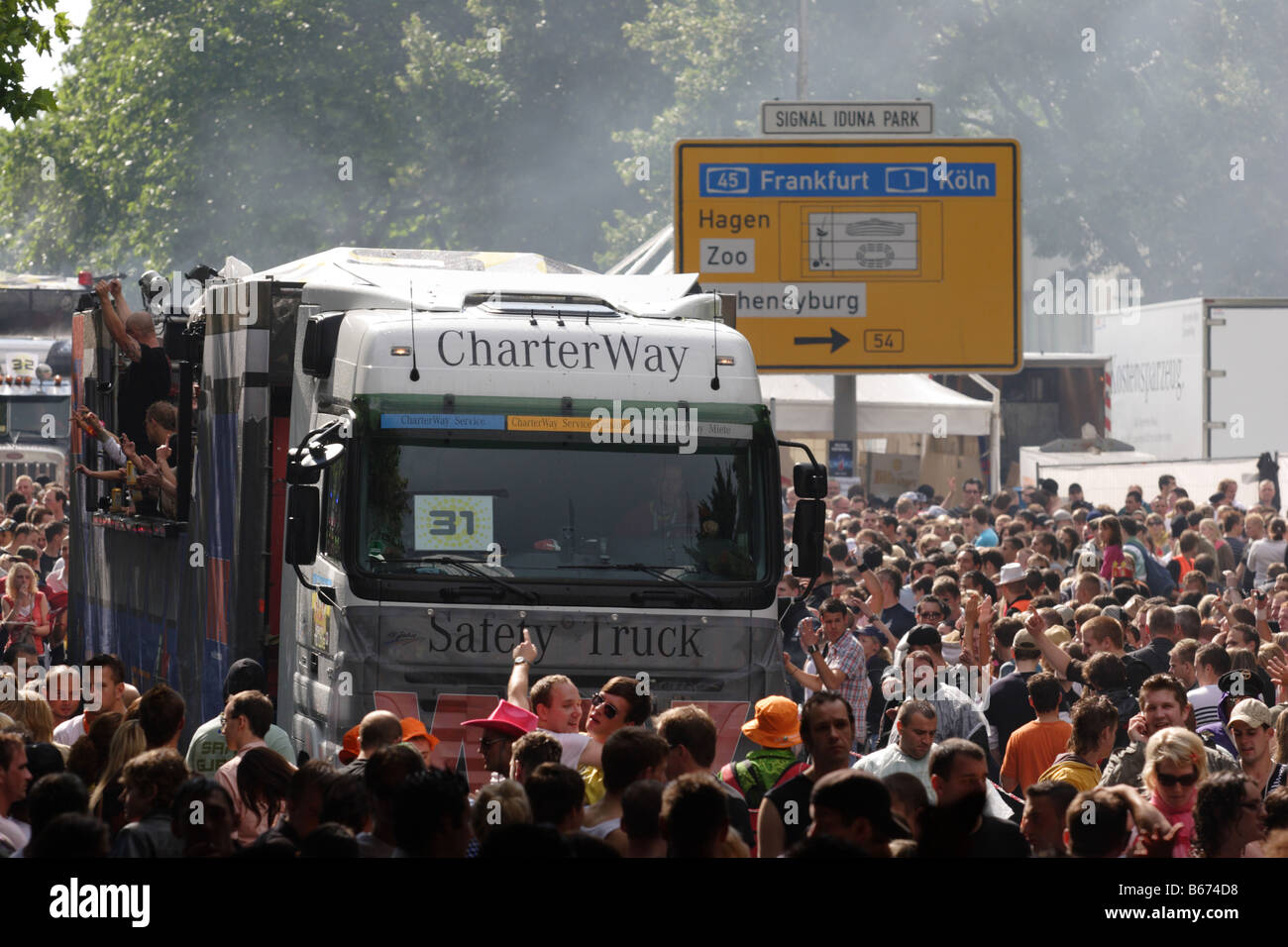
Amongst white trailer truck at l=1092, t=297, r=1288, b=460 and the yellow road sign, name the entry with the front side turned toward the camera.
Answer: the yellow road sign

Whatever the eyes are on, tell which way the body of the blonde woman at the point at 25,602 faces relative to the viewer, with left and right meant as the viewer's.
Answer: facing the viewer

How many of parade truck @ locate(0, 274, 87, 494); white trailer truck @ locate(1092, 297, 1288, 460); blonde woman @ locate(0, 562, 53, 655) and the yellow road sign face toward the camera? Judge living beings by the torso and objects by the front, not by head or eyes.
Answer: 3

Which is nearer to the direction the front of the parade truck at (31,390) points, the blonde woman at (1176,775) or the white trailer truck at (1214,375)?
the blonde woman

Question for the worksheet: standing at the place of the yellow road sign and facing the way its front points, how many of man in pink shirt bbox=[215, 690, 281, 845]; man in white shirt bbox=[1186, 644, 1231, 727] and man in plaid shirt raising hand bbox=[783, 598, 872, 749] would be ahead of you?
3

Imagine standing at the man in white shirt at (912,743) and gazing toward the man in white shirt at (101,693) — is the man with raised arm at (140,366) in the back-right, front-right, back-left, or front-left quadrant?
front-right

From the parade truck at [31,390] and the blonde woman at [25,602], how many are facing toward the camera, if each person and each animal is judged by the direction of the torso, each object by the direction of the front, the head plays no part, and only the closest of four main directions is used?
2

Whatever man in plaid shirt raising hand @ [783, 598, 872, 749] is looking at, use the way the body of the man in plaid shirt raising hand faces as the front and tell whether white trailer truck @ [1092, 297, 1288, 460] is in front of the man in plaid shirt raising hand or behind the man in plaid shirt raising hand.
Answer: behind

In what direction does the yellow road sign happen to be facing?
toward the camera

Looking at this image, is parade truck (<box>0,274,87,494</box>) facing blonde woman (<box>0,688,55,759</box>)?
yes

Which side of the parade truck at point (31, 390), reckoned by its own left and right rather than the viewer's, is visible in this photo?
front

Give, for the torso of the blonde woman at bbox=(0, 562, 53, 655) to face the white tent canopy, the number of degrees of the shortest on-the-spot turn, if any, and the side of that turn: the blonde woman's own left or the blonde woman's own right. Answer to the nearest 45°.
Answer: approximately 135° to the blonde woman's own left

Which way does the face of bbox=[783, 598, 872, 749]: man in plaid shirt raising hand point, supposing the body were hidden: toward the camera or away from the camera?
toward the camera

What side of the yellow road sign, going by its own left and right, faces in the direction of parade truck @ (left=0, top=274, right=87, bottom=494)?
right
